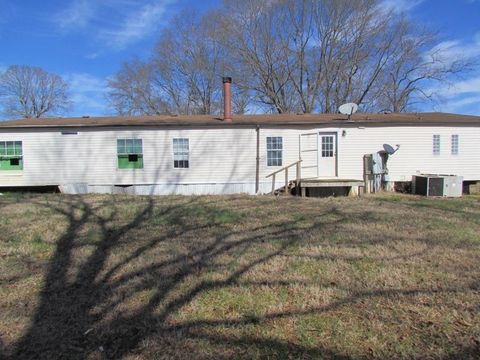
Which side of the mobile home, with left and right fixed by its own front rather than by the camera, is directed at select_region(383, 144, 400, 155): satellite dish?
left

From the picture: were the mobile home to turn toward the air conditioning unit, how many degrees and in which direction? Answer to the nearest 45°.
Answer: approximately 90° to its left

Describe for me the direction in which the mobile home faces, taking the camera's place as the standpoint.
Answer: facing the viewer
